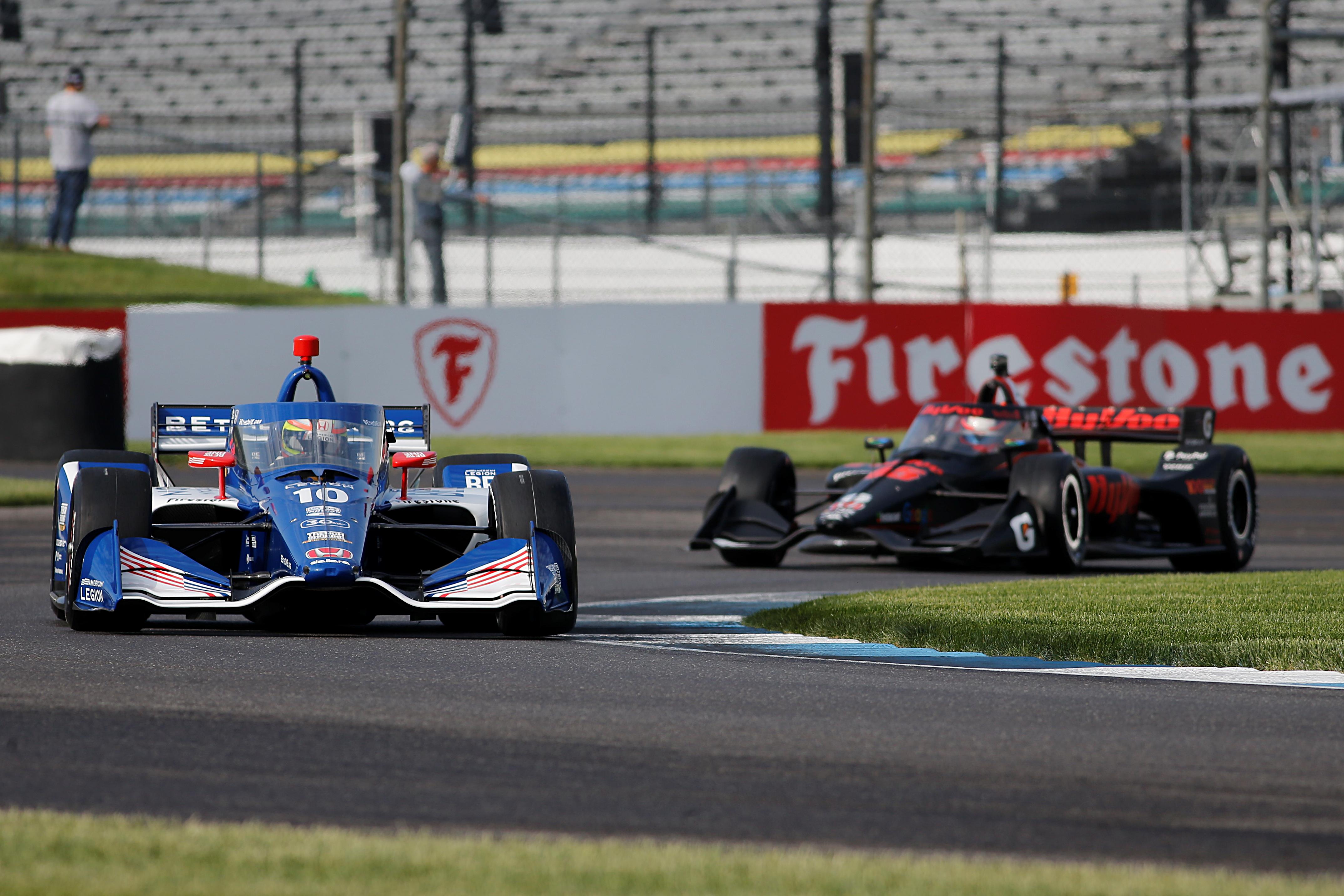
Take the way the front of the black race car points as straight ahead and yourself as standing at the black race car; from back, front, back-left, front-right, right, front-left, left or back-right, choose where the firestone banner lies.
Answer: back-right

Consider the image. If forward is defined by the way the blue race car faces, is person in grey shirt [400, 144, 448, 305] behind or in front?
behind

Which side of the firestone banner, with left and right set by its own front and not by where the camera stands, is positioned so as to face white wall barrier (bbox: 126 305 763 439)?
right

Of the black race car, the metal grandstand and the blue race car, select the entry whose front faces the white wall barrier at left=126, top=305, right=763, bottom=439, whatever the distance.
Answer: the metal grandstand

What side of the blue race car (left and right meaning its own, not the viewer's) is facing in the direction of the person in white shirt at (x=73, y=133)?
back

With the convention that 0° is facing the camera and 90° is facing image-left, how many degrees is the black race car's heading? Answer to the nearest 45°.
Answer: approximately 45°

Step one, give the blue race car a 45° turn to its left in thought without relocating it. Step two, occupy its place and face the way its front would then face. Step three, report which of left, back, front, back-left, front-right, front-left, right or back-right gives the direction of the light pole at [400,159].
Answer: back-left

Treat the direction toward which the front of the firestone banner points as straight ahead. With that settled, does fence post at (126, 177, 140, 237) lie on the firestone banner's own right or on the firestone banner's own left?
on the firestone banner's own right

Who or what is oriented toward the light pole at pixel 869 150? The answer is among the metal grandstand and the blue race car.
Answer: the metal grandstand
